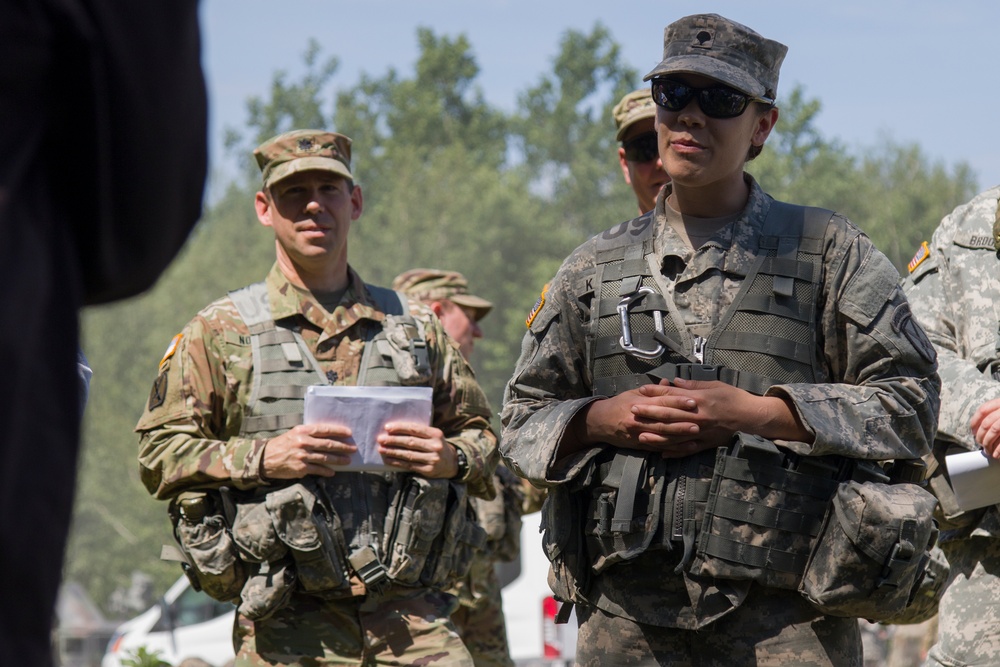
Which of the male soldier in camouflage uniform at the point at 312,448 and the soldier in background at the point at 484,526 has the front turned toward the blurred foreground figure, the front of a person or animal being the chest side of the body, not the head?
the male soldier in camouflage uniform

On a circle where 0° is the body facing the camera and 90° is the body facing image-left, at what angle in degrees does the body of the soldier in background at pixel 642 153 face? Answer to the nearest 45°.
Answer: approximately 315°

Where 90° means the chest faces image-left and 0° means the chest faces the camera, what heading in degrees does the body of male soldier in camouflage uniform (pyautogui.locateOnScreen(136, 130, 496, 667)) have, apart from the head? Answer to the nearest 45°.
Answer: approximately 0°

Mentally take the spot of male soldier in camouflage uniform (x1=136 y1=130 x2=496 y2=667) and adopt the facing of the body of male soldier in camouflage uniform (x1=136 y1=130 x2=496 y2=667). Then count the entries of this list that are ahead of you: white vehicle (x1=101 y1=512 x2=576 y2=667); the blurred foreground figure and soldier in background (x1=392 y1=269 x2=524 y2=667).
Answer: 1

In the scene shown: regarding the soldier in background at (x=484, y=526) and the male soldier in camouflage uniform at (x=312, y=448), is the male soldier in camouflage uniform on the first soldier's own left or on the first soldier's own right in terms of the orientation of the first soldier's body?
on the first soldier's own right

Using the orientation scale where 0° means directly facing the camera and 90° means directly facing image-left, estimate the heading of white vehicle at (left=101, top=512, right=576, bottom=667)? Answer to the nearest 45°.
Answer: approximately 90°

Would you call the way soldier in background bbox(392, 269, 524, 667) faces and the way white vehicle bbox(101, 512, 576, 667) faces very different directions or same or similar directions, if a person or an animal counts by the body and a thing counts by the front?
very different directions

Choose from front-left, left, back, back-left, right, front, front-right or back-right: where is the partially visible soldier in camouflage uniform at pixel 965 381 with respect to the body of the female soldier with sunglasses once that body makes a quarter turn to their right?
back-right

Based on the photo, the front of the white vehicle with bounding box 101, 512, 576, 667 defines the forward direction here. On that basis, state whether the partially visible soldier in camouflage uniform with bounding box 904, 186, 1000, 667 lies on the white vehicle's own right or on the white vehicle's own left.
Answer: on the white vehicle's own left
